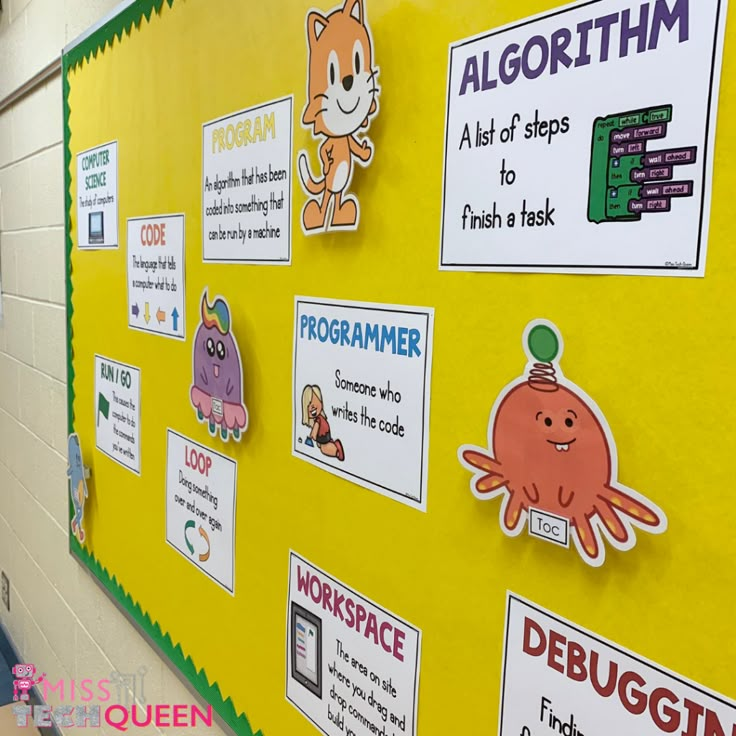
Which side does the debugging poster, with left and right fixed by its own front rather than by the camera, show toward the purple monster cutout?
right
